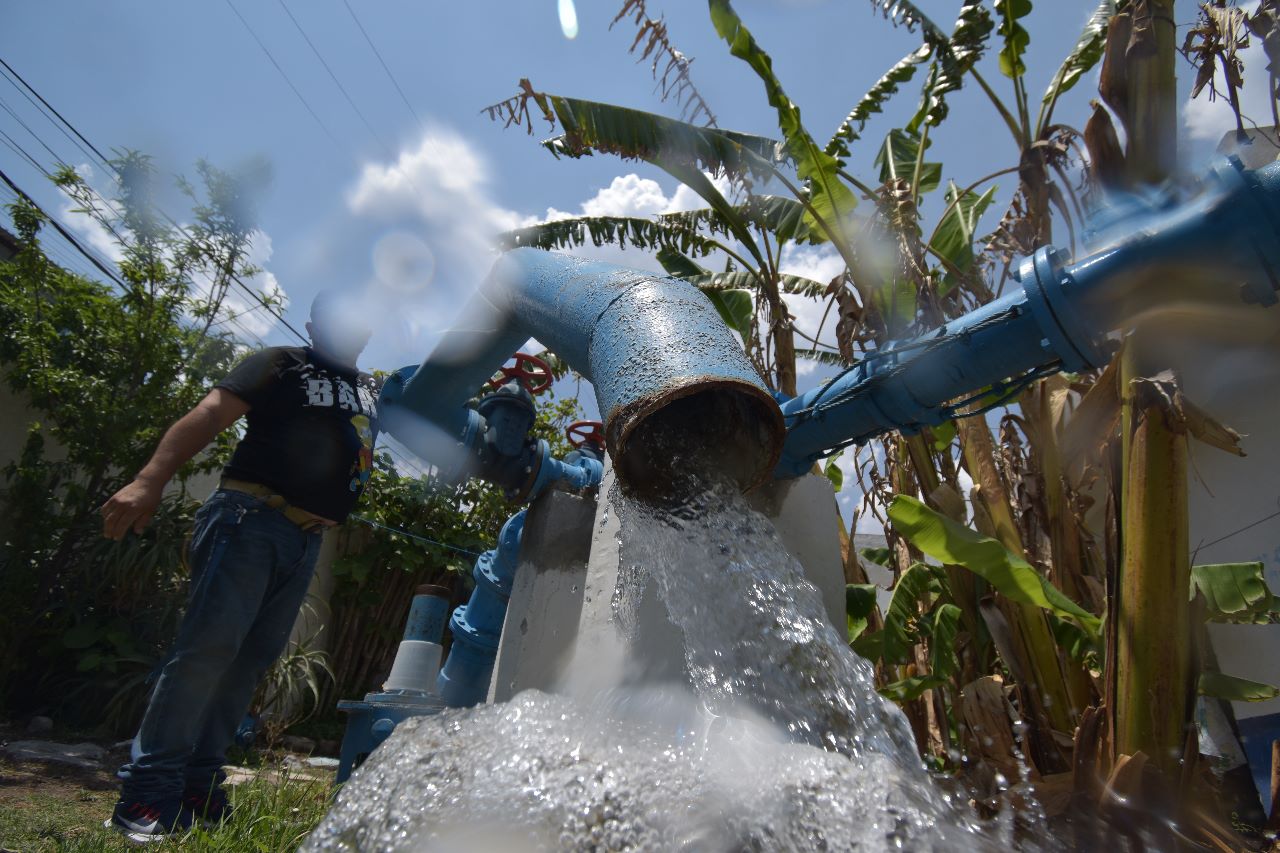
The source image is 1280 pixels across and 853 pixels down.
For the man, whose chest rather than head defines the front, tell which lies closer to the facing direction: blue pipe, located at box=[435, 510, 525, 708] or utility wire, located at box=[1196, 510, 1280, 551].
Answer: the utility wire

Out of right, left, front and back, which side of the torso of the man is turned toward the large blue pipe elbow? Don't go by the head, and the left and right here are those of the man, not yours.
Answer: front

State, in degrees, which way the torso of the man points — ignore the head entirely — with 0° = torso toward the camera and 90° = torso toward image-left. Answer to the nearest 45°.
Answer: approximately 315°

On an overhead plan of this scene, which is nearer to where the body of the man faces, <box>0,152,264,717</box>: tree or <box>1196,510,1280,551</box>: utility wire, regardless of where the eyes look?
the utility wire

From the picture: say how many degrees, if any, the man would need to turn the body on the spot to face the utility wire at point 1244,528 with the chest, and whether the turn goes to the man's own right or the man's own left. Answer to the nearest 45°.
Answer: approximately 45° to the man's own left

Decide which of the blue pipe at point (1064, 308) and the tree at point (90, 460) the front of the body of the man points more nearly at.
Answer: the blue pipe

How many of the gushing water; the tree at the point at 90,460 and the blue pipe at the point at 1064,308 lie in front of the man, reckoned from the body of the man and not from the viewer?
2

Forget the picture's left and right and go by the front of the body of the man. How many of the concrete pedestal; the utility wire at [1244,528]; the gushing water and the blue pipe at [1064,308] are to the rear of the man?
0

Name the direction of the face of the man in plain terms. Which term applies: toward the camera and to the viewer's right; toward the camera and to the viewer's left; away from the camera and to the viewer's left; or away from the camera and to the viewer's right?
toward the camera and to the viewer's right

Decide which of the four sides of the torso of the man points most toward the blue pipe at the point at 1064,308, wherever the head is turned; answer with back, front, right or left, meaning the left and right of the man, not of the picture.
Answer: front

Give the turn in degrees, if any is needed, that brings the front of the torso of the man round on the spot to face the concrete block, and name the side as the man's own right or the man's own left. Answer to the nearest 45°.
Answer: approximately 45° to the man's own left

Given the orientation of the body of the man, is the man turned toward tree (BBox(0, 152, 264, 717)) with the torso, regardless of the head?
no

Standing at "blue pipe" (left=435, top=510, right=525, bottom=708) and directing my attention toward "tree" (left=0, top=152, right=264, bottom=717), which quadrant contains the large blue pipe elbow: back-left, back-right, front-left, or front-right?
back-left

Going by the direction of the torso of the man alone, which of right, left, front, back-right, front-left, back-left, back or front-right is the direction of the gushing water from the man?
front
